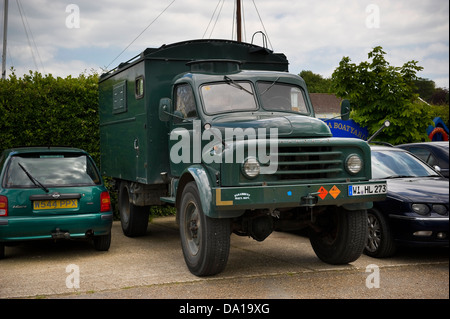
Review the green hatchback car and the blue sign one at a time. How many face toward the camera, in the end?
1

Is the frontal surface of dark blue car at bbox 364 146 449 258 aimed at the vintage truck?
no

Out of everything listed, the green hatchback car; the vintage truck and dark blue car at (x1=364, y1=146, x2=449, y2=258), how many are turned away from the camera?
1

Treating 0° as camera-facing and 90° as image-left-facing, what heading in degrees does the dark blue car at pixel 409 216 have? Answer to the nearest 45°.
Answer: approximately 315°

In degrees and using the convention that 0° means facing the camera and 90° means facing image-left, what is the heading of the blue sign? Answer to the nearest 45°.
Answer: approximately 0°

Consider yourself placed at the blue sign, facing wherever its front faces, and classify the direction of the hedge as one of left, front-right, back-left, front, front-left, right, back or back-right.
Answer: front-right

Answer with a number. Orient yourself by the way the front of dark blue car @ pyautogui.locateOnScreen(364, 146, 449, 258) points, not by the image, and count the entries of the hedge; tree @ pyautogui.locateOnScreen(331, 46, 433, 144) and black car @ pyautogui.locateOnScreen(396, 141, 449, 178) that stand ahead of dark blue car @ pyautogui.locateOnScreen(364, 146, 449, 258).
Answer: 0

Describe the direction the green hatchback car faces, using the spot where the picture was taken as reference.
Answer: facing away from the viewer

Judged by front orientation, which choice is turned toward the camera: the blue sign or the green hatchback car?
the blue sign

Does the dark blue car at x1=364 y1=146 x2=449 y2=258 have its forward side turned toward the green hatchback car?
no

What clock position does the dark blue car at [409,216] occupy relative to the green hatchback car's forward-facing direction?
The dark blue car is roughly at 4 o'clock from the green hatchback car.

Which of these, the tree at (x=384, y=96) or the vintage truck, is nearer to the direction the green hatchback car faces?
the tree

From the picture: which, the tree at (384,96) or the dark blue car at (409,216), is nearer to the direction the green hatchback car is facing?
the tree

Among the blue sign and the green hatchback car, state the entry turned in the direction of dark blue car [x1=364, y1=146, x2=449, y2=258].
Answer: the blue sign

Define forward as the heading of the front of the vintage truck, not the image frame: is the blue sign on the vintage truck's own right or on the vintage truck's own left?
on the vintage truck's own left

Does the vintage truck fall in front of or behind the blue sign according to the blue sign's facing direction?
in front

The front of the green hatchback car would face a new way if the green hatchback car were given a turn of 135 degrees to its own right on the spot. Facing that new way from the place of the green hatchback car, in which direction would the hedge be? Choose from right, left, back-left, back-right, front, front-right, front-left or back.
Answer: back-left

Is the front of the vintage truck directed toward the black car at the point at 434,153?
no
